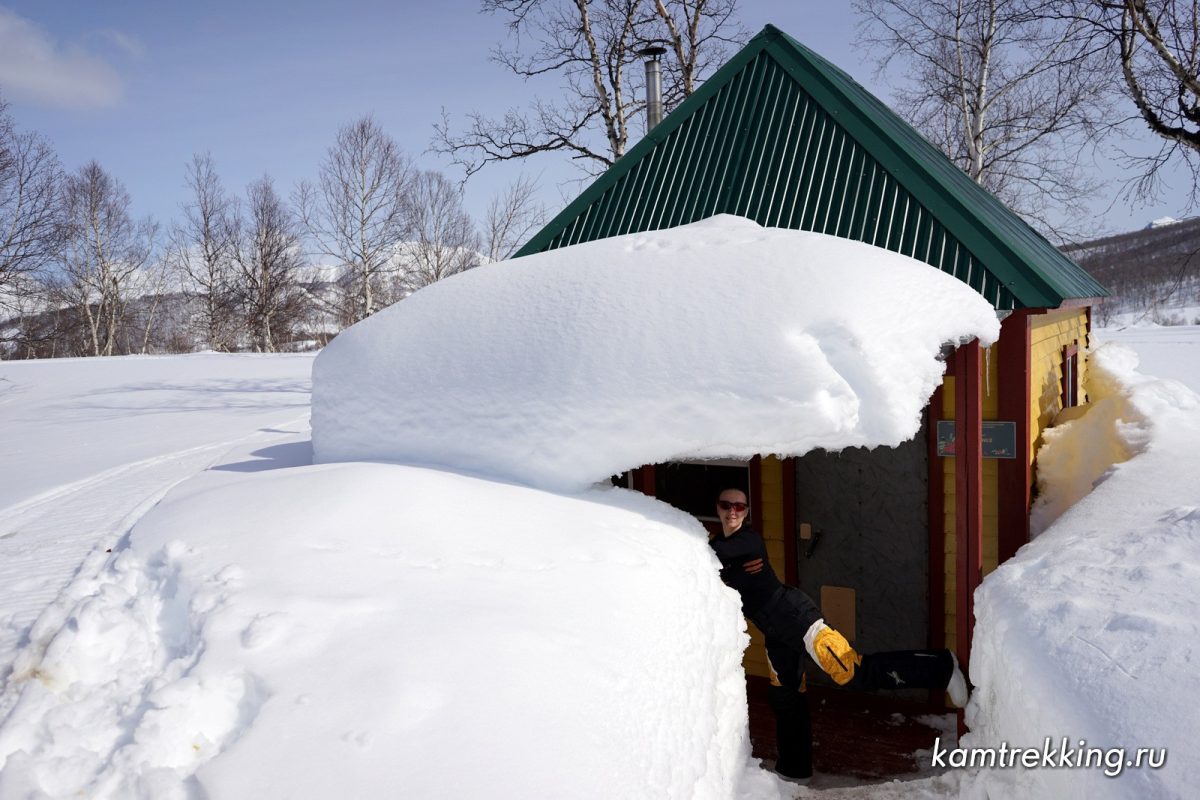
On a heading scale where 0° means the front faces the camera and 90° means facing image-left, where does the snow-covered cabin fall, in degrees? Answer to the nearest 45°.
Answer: approximately 0°

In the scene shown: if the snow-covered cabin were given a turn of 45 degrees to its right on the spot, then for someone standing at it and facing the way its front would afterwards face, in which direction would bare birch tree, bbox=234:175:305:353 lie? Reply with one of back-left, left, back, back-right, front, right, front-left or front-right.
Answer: right

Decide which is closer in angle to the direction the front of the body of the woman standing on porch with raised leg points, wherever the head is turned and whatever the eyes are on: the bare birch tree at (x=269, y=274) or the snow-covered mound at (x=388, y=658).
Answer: the snow-covered mound

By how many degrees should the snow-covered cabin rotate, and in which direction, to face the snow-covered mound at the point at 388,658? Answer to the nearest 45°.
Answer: approximately 45° to its right

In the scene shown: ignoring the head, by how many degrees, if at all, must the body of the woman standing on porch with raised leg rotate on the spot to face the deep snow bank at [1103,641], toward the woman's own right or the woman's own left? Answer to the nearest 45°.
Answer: approximately 90° to the woman's own left
